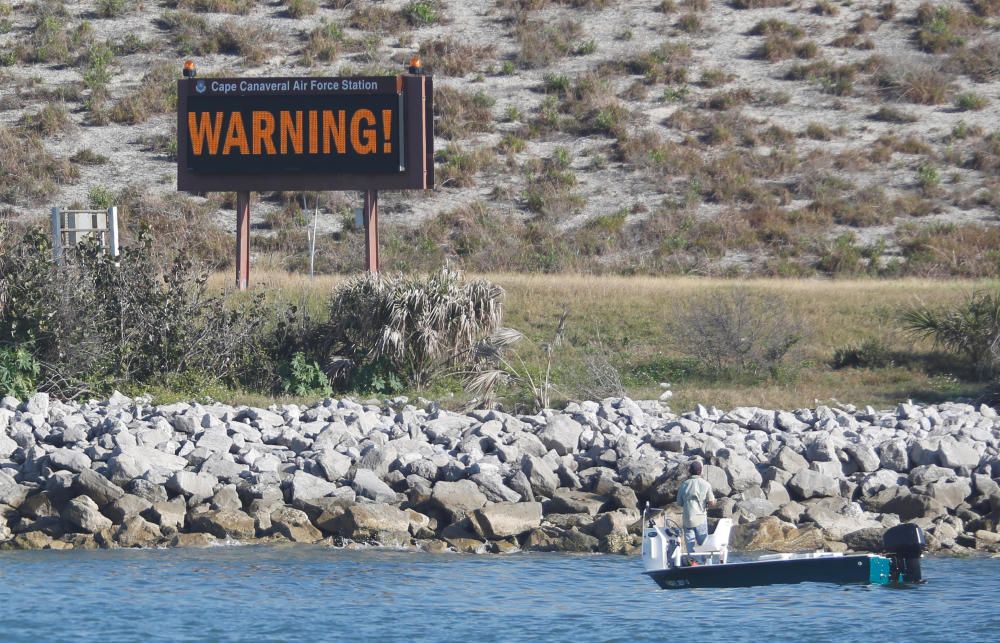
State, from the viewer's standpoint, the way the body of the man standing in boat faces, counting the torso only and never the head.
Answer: away from the camera

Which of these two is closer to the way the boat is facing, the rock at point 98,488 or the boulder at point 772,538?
the rock

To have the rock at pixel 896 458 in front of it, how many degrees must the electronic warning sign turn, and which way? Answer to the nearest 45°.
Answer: approximately 45° to its left

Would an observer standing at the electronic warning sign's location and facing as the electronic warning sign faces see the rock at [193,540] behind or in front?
in front

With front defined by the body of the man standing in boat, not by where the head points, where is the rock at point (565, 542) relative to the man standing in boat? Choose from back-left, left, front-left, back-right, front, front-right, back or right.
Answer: front-left

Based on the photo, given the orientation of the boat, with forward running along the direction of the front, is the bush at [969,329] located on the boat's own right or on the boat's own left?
on the boat's own right

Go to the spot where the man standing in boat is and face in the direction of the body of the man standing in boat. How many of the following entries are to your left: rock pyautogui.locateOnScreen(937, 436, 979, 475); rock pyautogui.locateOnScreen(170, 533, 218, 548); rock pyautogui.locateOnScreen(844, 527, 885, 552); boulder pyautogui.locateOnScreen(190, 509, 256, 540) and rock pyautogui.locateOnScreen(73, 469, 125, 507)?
3

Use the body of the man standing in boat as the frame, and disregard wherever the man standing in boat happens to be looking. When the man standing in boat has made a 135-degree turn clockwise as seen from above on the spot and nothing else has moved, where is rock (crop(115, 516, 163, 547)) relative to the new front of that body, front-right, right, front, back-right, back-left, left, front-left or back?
back-right

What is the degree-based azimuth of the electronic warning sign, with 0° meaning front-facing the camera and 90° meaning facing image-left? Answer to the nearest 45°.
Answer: approximately 0°

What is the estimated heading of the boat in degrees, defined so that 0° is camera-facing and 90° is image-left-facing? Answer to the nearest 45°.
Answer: approximately 90°

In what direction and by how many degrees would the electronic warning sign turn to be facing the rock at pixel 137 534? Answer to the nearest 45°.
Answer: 0° — it already faces it

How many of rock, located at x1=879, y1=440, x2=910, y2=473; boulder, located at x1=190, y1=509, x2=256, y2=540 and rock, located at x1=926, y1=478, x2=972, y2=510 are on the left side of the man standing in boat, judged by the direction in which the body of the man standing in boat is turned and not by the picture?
1

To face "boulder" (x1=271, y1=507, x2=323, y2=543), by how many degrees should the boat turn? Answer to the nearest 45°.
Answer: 0° — it already faces it

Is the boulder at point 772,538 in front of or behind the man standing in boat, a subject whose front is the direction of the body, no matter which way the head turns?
in front
